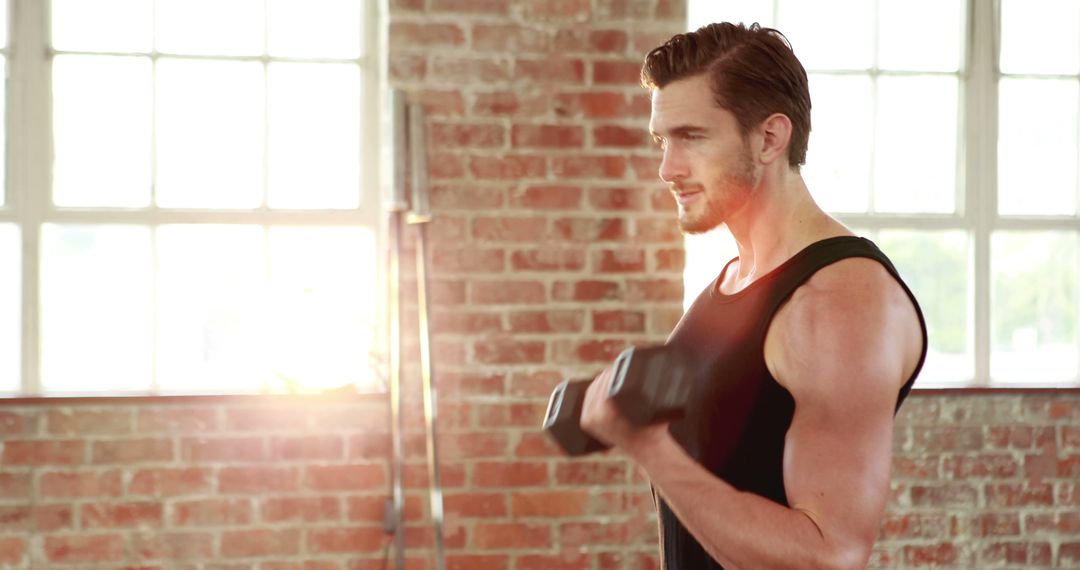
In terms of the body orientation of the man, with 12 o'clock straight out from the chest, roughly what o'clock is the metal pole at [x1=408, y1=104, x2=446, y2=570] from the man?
The metal pole is roughly at 2 o'clock from the man.

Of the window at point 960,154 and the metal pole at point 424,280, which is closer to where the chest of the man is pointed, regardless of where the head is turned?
the metal pole

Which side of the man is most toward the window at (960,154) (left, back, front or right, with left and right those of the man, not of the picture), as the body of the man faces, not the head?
right

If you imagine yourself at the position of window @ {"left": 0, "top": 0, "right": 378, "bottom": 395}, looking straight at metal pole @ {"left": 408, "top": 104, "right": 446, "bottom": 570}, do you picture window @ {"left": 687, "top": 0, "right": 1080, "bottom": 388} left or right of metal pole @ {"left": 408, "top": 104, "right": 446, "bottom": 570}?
left

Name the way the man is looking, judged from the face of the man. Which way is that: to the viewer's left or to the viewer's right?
to the viewer's left

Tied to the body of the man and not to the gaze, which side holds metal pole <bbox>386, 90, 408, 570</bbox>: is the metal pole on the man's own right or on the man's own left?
on the man's own right

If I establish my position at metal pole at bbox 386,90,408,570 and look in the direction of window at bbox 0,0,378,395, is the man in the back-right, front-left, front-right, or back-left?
back-left

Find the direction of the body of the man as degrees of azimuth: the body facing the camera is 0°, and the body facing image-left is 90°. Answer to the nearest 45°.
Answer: approximately 90°
